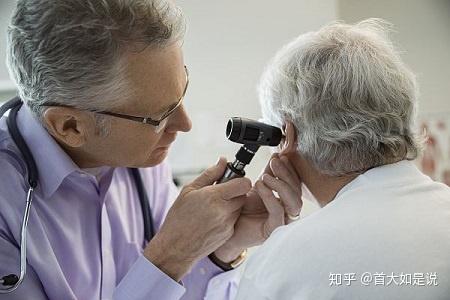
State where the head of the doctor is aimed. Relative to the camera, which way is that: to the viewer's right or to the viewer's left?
to the viewer's right

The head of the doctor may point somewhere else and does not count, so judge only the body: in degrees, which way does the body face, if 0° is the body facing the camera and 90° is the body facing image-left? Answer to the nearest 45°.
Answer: approximately 315°

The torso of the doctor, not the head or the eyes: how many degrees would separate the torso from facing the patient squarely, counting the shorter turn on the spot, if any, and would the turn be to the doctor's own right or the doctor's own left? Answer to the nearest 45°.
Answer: approximately 45° to the doctor's own left
